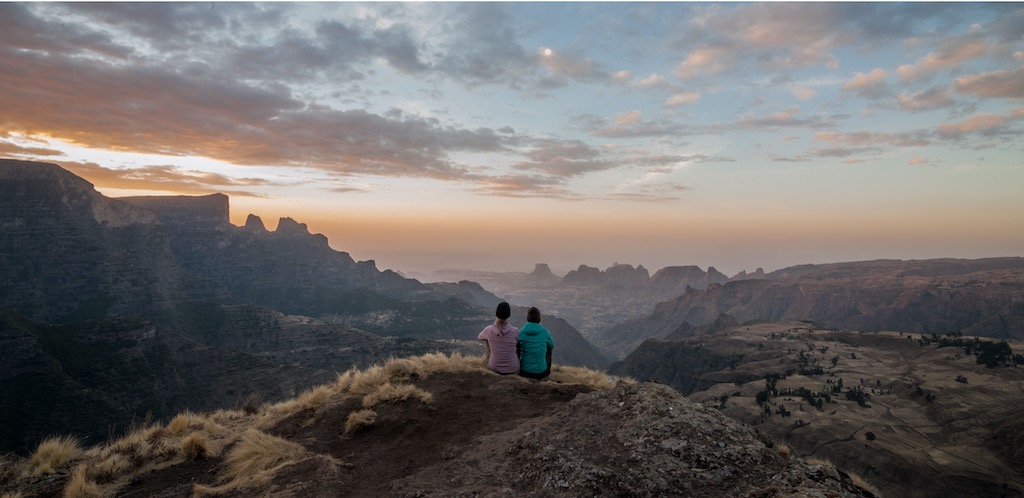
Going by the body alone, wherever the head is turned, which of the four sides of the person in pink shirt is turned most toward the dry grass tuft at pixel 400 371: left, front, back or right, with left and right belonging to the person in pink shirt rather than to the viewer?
left

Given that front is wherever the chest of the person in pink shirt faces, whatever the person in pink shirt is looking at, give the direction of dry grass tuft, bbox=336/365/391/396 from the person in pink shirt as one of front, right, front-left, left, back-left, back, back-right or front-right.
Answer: left

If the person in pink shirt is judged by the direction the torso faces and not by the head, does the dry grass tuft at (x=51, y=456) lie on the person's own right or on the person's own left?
on the person's own left

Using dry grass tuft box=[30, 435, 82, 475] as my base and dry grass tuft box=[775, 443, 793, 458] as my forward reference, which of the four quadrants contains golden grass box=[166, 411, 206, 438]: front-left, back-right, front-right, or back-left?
front-left

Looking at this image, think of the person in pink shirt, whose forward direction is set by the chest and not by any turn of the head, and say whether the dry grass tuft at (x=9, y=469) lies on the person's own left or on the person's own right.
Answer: on the person's own left

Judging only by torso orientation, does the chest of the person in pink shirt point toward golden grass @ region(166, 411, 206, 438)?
no

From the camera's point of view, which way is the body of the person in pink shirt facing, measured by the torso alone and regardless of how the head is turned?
away from the camera

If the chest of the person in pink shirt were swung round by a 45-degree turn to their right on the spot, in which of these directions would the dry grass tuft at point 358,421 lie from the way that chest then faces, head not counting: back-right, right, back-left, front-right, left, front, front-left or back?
back

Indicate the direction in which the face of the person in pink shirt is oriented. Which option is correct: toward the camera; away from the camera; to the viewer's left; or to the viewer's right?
away from the camera

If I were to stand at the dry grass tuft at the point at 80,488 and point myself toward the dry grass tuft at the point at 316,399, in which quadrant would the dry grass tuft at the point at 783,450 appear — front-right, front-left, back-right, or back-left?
front-right

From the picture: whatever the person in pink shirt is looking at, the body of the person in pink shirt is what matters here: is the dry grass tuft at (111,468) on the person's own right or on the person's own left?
on the person's own left

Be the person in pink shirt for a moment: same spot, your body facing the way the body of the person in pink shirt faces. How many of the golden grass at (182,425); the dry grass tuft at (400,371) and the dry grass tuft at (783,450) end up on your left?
2

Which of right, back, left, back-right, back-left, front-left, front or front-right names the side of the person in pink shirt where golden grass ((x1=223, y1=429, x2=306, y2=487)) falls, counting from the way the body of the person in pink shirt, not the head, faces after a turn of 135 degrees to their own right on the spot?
right

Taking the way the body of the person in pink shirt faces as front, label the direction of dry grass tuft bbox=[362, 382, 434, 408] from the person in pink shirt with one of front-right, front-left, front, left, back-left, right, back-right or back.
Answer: back-left
